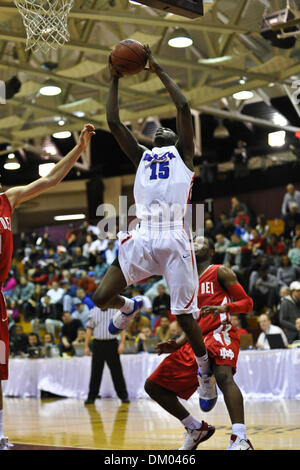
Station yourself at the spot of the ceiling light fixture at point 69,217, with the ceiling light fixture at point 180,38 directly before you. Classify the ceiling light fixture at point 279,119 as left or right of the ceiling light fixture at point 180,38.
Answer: left

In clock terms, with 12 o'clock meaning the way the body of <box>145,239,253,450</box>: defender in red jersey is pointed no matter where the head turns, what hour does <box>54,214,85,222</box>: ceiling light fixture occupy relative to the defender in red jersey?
The ceiling light fixture is roughly at 4 o'clock from the defender in red jersey.

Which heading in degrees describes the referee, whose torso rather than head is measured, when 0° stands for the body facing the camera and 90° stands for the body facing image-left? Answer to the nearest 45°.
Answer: approximately 0°

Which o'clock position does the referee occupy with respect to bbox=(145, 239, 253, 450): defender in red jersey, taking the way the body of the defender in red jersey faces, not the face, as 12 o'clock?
The referee is roughly at 4 o'clock from the defender in red jersey.

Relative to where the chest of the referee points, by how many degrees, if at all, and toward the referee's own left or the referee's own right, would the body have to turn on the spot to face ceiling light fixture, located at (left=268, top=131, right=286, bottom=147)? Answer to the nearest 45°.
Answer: approximately 135° to the referee's own left

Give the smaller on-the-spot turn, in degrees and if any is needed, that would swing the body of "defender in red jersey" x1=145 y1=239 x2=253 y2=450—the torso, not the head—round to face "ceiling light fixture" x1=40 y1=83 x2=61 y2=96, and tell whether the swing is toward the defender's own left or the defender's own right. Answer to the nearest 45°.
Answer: approximately 135° to the defender's own right

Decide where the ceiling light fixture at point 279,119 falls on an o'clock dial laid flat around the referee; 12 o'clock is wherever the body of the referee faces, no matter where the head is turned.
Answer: The ceiling light fixture is roughly at 7 o'clock from the referee.

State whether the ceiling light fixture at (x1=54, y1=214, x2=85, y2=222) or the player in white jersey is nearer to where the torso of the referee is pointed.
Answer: the player in white jersey

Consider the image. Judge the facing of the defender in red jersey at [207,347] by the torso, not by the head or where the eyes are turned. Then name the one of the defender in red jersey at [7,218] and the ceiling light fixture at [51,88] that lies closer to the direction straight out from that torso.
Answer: the defender in red jersey

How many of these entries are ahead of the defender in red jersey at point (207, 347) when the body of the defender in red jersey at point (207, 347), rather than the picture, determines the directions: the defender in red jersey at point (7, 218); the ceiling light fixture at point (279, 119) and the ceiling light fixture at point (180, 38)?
1

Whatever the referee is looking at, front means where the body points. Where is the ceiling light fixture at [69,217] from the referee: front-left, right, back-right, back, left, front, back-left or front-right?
back

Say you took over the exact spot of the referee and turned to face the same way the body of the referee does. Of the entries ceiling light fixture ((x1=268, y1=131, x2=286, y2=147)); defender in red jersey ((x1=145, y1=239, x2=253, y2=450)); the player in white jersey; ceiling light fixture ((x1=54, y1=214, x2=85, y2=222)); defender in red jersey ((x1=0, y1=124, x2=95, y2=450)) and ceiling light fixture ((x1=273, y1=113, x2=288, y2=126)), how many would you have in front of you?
3
